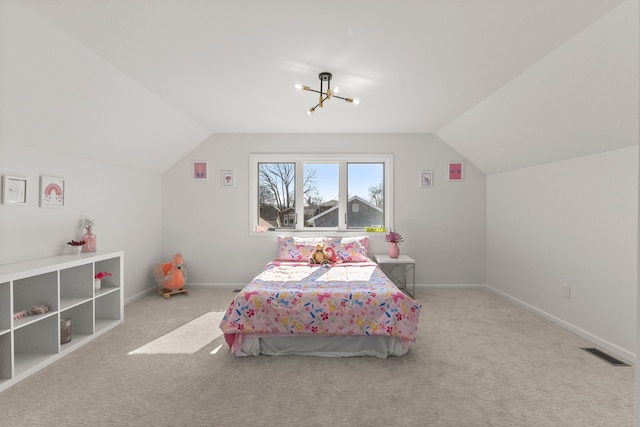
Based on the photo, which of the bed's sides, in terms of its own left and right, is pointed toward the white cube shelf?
right

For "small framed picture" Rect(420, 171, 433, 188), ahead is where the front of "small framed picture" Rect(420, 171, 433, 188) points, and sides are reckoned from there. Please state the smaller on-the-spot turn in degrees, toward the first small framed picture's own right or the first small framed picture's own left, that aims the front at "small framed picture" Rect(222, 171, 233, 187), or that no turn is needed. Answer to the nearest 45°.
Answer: approximately 90° to the first small framed picture's own right

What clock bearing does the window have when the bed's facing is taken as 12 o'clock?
The window is roughly at 6 o'clock from the bed.

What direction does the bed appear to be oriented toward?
toward the camera

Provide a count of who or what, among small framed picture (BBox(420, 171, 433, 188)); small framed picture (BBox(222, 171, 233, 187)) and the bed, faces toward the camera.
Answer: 3

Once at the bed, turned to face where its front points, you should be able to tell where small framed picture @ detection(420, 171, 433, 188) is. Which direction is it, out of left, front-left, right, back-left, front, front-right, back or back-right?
back-left

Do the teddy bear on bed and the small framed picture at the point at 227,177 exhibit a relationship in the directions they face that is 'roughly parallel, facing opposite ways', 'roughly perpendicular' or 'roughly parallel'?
roughly parallel

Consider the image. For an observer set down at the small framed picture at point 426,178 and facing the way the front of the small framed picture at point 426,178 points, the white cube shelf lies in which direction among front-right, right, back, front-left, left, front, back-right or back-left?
front-right

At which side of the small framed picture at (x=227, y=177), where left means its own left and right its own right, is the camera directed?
front

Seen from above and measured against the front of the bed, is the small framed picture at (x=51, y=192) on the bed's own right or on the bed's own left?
on the bed's own right
